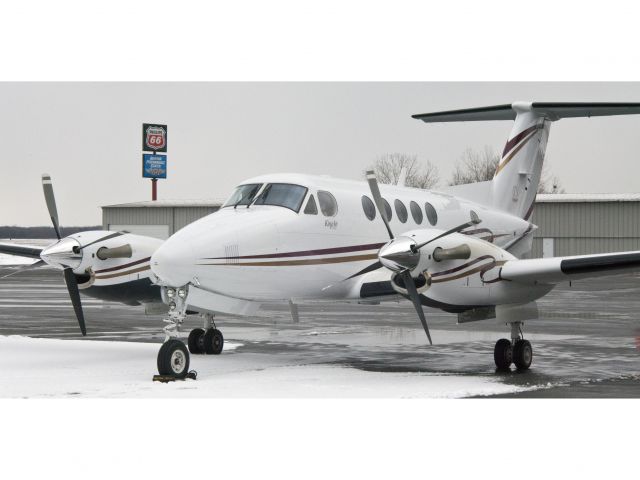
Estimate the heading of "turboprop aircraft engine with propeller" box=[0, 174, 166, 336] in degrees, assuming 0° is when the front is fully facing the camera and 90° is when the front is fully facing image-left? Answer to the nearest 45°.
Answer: approximately 45°

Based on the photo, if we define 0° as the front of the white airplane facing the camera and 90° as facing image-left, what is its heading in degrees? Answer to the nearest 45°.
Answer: approximately 45°
